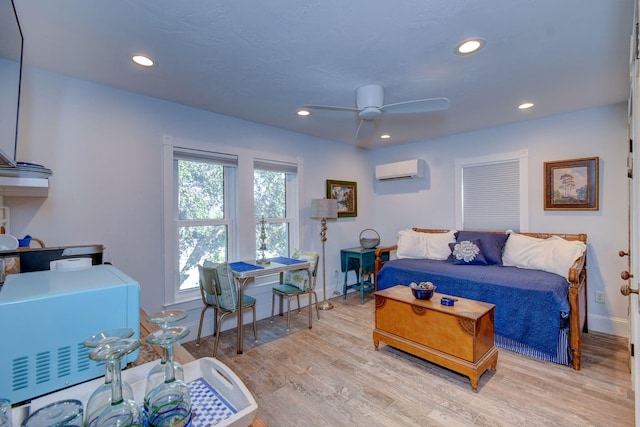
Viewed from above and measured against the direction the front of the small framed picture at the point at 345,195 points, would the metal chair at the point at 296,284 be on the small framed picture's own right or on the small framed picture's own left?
on the small framed picture's own right

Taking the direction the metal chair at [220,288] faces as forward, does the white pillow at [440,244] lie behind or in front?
in front

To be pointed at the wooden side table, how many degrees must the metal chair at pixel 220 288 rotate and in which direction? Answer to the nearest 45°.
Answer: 0° — it already faces it

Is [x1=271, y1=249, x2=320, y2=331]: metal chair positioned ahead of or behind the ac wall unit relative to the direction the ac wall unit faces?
ahead

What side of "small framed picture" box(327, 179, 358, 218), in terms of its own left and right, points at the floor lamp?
right

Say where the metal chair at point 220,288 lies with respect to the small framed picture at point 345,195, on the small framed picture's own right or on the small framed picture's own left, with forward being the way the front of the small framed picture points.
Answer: on the small framed picture's own right

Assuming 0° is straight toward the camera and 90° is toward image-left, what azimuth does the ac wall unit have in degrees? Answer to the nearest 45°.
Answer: approximately 45°

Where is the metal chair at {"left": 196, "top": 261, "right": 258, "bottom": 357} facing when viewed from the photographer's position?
facing away from the viewer and to the right of the viewer

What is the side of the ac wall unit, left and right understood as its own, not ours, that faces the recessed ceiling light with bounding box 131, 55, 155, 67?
front
